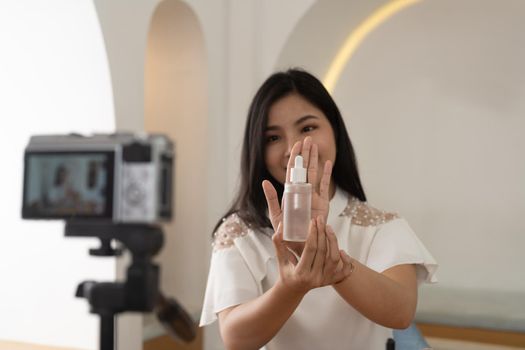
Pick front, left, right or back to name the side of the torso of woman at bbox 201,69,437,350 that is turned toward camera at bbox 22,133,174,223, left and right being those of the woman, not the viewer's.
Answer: front

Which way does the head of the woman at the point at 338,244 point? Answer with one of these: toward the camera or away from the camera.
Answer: toward the camera

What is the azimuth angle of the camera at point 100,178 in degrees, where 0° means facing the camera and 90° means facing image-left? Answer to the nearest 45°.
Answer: approximately 225°

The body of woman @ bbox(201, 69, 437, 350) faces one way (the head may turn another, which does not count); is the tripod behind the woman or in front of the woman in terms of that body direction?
in front

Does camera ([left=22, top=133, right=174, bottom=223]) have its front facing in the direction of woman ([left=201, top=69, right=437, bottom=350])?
yes

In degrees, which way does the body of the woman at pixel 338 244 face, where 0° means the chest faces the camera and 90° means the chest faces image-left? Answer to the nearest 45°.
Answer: approximately 0°

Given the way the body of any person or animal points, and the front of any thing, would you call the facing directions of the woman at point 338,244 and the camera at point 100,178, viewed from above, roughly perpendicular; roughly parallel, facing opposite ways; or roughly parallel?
roughly parallel, facing opposite ways

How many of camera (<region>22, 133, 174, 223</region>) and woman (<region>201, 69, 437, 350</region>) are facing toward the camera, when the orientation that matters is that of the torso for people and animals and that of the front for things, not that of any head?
1

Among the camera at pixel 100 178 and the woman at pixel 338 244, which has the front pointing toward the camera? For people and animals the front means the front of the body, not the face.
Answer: the woman
